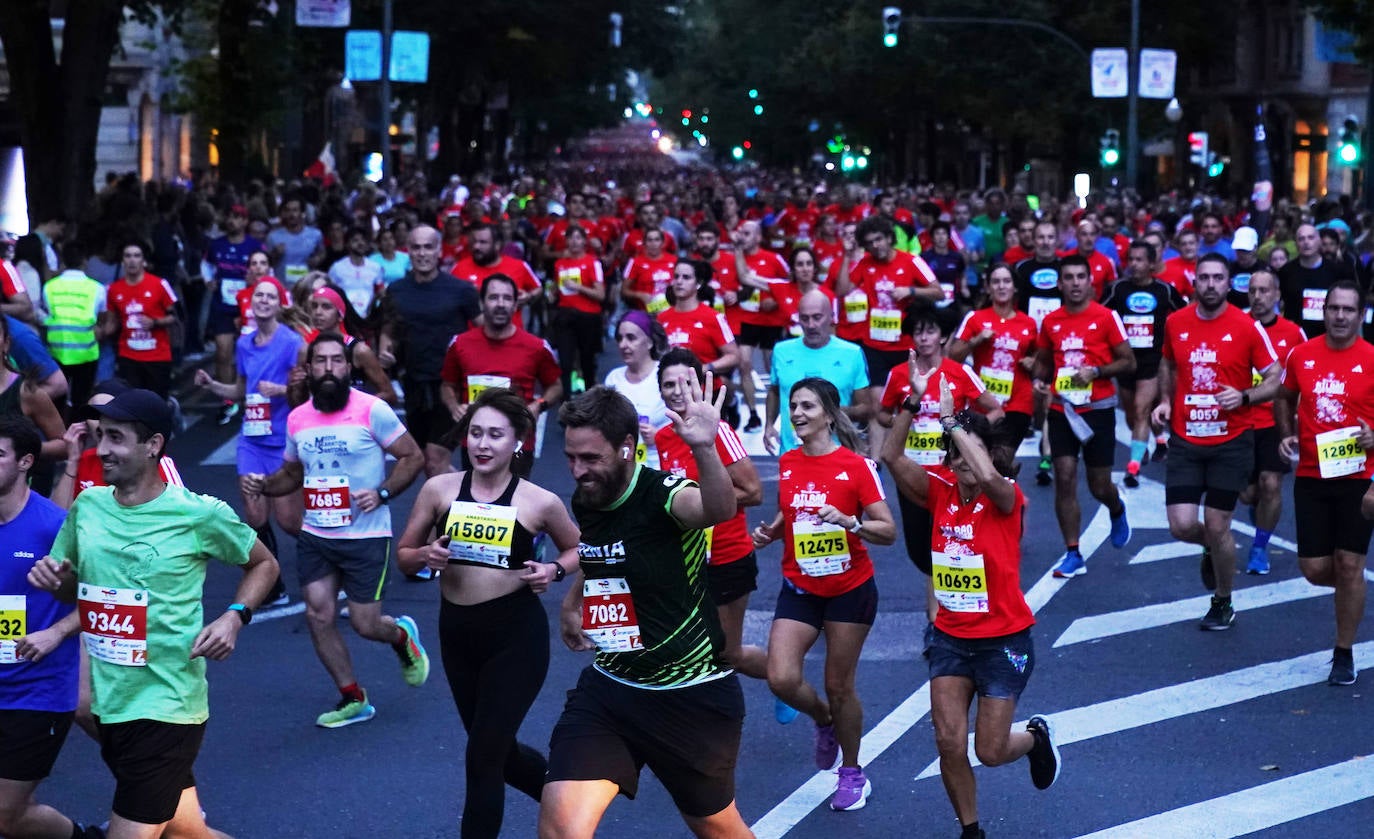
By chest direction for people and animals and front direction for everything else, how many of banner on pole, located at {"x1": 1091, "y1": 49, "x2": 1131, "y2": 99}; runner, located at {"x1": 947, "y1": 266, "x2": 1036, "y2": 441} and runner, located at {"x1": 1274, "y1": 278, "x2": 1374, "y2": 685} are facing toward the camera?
3

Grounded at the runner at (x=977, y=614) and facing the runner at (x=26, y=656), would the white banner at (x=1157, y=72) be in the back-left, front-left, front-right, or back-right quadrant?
back-right

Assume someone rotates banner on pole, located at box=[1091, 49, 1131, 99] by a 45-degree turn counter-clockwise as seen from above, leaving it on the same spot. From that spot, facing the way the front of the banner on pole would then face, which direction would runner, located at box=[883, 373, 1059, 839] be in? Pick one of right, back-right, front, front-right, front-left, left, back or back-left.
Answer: front-right

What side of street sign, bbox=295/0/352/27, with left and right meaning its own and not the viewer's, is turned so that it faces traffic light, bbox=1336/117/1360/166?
left

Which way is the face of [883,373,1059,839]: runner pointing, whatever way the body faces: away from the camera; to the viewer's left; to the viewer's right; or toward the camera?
toward the camera

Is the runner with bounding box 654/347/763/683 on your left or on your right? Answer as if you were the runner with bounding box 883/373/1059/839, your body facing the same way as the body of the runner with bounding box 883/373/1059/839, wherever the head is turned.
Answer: on your right

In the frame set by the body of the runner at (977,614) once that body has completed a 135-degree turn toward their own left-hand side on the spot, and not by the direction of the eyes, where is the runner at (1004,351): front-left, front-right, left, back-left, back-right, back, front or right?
left

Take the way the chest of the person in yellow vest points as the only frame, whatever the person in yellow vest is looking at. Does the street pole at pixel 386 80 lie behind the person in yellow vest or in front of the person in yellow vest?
in front

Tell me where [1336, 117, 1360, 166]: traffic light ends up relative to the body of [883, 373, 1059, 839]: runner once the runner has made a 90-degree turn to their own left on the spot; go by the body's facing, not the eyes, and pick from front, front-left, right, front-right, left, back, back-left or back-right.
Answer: back-left

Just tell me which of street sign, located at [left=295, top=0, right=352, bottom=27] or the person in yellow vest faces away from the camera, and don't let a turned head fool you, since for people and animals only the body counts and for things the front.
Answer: the person in yellow vest

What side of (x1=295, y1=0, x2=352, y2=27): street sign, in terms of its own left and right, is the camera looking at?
front

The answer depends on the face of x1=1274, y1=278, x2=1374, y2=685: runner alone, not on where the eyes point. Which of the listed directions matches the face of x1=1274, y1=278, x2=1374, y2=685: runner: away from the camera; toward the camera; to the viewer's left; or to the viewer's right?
toward the camera

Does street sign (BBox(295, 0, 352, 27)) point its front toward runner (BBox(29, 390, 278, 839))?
yes

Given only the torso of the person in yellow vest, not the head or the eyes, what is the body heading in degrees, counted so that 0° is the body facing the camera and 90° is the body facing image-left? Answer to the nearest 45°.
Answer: approximately 180°

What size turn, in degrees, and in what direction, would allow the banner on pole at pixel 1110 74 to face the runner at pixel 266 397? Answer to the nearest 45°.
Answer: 0° — it already faces them

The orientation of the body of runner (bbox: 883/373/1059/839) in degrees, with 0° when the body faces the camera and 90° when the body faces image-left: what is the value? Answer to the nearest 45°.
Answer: approximately 45°

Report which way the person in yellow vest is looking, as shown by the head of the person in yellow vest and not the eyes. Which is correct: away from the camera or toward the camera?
away from the camera

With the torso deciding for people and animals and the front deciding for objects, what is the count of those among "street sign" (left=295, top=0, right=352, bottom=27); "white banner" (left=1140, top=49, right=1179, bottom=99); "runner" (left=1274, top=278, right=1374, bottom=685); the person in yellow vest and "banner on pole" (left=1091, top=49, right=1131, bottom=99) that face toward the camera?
4

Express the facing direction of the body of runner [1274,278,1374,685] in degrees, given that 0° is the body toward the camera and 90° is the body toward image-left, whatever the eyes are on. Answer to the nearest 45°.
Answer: approximately 0°

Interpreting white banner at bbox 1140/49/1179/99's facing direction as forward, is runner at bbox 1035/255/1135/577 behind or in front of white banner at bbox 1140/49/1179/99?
in front
